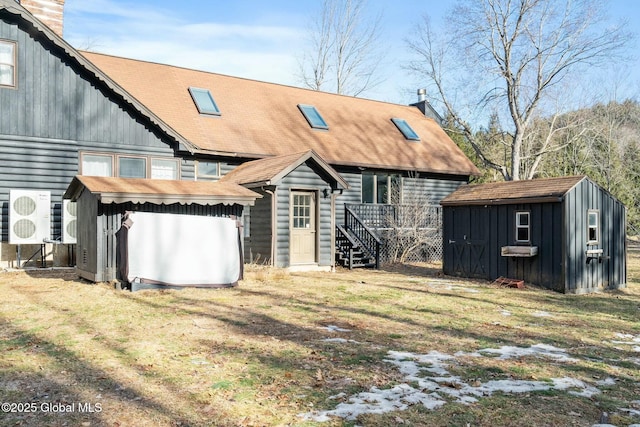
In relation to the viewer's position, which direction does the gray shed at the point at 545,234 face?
facing the viewer and to the left of the viewer

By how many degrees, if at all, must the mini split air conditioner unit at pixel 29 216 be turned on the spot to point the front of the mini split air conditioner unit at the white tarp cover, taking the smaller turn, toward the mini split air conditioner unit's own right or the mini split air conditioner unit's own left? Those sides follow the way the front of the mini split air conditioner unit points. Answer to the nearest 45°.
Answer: approximately 45° to the mini split air conditioner unit's own left

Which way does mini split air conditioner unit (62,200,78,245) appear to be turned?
toward the camera

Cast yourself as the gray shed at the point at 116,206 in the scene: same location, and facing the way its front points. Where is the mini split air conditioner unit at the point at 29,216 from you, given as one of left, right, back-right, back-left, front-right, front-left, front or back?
back-right

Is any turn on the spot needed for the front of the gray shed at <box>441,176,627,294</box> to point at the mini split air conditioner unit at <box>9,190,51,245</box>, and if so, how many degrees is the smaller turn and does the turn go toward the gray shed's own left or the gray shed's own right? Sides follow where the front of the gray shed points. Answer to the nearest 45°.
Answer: approximately 45° to the gray shed's own right

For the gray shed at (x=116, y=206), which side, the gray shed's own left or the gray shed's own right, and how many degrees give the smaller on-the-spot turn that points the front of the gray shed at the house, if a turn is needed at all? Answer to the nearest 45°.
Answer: approximately 180°

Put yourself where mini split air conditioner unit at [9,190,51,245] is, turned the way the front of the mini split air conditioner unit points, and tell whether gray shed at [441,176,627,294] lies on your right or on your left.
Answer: on your left

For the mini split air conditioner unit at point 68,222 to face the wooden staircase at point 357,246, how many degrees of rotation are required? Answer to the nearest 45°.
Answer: approximately 90° to its left

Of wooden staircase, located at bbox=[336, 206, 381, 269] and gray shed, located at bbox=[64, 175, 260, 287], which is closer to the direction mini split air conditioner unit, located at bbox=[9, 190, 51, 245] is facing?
the gray shed

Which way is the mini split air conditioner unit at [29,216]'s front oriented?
toward the camera

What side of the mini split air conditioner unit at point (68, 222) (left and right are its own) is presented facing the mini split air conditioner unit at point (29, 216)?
right
